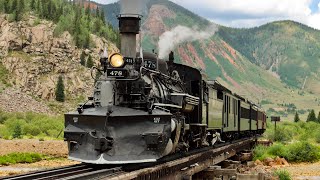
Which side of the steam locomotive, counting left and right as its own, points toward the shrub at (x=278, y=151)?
back

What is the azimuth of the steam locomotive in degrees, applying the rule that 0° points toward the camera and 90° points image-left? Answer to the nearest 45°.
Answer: approximately 45°

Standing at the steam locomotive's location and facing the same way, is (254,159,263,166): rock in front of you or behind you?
behind

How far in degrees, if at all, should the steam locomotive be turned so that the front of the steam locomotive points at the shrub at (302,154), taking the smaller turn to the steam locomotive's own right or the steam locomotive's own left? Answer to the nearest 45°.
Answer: approximately 180°

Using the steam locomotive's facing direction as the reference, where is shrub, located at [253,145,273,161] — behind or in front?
behind
